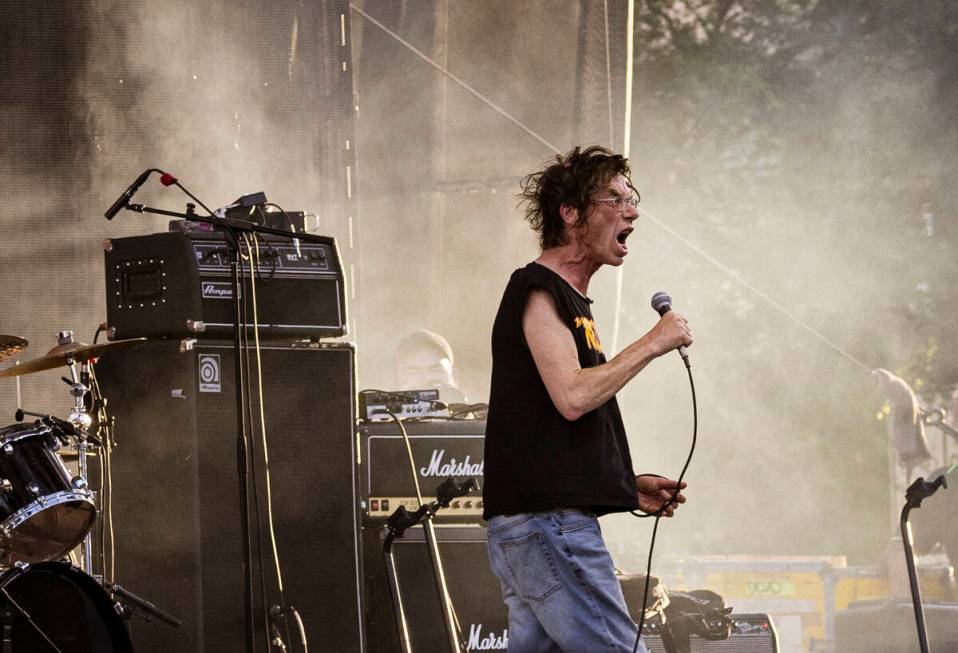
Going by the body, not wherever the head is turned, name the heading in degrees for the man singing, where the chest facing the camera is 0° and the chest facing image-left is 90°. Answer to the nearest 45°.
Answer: approximately 270°

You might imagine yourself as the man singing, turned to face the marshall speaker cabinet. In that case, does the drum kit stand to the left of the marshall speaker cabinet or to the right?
left

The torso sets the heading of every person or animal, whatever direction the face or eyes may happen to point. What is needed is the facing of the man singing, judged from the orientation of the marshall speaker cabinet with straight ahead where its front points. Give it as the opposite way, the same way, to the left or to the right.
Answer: to the left

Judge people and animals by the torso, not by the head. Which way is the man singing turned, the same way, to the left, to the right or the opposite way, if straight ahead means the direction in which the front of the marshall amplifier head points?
to the left

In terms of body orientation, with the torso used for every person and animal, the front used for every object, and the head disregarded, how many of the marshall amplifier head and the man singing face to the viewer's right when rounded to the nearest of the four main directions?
1

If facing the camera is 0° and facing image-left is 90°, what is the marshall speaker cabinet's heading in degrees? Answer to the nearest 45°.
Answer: approximately 0°

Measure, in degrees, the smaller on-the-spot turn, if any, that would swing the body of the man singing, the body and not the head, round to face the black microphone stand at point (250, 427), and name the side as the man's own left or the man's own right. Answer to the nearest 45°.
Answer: approximately 135° to the man's own left

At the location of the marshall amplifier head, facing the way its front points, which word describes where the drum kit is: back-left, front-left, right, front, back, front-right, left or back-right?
front-right

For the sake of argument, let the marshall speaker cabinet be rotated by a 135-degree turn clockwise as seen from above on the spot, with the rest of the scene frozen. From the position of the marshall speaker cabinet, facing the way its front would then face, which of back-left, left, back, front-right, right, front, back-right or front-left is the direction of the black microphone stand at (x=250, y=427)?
left

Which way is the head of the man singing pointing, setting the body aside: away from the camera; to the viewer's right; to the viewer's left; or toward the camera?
to the viewer's right

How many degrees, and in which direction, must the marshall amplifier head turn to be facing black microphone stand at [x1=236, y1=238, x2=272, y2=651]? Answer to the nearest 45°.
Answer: approximately 45° to its right
